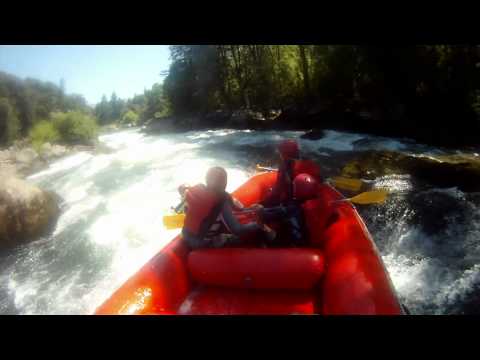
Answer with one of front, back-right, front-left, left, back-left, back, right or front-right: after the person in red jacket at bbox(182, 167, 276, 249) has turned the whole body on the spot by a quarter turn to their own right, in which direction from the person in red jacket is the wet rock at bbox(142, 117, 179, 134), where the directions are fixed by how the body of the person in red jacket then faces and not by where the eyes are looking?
back-left

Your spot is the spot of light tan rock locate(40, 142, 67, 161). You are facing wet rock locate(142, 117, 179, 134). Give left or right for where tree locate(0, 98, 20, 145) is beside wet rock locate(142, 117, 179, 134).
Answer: left

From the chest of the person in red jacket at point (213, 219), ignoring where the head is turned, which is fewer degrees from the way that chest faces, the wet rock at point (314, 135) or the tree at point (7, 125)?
the wet rock

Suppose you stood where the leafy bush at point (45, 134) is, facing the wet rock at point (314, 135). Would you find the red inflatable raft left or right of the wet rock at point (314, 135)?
right

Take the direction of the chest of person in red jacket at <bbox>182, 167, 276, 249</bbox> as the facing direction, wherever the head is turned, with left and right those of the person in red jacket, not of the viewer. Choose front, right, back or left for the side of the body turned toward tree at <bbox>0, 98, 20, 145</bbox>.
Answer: left

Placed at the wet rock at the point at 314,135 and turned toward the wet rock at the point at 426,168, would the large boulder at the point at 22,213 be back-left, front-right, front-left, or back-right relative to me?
front-right

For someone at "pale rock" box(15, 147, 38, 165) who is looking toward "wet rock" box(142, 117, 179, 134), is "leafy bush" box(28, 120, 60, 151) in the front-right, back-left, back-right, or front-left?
front-left

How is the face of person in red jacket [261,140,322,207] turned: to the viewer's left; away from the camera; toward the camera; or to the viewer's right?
away from the camera

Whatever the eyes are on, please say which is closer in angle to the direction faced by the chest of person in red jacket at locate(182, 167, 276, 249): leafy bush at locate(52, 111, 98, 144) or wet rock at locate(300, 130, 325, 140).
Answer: the wet rock

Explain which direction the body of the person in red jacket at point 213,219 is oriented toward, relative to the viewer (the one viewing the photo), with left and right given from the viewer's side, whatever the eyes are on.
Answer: facing away from the viewer and to the right of the viewer

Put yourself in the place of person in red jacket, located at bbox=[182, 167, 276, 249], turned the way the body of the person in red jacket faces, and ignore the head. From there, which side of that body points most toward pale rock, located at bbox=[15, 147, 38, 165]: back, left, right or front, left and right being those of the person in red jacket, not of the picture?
left

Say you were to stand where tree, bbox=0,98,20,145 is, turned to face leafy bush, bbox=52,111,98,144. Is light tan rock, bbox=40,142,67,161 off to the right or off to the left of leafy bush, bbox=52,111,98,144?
right

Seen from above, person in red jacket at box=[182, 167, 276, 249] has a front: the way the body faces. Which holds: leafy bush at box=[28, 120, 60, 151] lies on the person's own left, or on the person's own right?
on the person's own left

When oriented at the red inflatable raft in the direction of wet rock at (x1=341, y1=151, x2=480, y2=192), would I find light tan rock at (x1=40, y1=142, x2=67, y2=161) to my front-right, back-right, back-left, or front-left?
front-left
